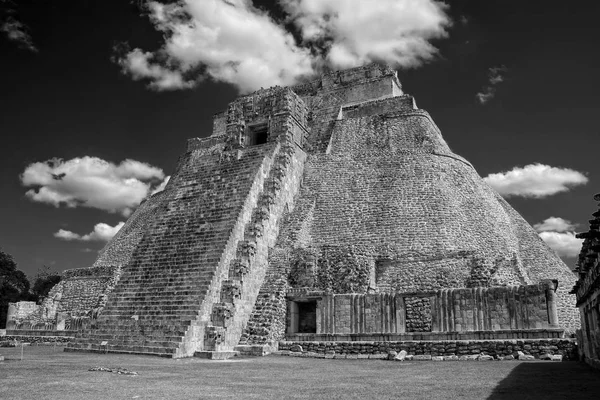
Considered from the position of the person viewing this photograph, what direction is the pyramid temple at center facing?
facing the viewer and to the left of the viewer

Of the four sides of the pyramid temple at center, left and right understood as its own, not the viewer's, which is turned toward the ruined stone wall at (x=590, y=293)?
left

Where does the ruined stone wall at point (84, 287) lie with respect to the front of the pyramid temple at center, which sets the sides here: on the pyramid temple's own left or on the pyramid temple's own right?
on the pyramid temple's own right

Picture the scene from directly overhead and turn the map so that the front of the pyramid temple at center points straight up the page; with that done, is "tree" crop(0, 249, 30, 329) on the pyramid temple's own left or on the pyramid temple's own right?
on the pyramid temple's own right
